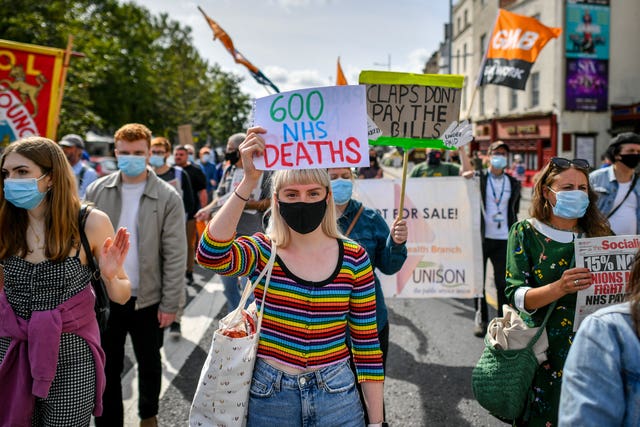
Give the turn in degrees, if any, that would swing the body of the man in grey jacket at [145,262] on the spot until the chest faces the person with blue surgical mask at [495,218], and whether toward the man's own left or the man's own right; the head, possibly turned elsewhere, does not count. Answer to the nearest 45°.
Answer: approximately 90° to the man's own left

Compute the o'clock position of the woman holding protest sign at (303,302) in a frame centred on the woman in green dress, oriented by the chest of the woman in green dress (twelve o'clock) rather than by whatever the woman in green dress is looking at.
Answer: The woman holding protest sign is roughly at 3 o'clock from the woman in green dress.

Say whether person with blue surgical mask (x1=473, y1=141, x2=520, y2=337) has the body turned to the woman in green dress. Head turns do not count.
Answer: yes

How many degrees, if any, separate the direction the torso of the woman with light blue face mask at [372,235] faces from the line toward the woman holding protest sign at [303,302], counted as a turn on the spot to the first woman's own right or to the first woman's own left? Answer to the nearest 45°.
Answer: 0° — they already face them

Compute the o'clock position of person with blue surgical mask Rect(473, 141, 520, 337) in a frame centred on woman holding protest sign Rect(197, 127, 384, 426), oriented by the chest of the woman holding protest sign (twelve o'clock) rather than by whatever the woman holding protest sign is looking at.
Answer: The person with blue surgical mask is roughly at 7 o'clock from the woman holding protest sign.

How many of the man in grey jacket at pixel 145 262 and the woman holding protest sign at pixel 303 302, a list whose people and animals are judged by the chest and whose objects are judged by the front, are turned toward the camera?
2

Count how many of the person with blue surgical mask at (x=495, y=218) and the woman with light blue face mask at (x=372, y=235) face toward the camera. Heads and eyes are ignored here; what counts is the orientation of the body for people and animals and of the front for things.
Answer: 2
